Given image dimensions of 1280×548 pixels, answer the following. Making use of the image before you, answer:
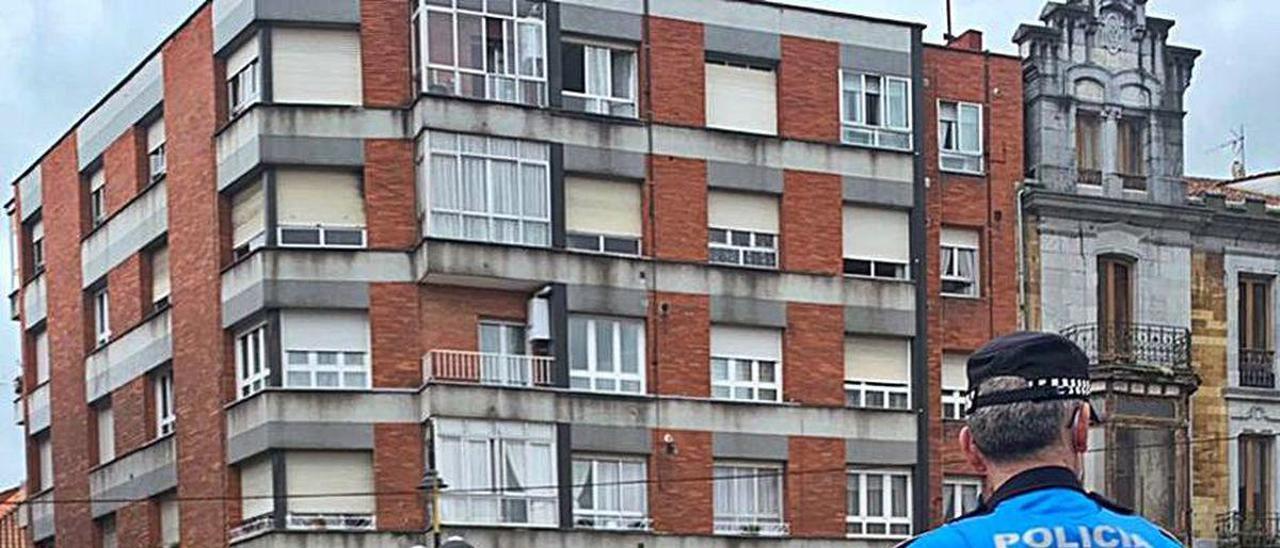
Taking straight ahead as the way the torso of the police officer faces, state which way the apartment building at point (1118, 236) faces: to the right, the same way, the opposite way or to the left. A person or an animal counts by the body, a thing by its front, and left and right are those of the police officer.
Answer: the opposite way

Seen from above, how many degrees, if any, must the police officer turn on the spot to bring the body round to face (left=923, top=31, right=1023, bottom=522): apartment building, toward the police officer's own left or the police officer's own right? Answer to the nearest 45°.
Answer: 0° — they already face it

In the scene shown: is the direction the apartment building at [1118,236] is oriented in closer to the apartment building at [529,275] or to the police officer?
the police officer

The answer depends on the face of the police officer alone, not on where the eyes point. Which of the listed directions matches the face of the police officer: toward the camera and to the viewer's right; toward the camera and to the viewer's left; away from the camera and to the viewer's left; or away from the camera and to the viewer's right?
away from the camera and to the viewer's right

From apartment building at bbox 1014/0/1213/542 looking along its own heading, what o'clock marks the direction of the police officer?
The police officer is roughly at 12 o'clock from the apartment building.

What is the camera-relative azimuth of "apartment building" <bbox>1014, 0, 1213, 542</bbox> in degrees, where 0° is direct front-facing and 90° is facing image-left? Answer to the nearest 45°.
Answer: approximately 0°

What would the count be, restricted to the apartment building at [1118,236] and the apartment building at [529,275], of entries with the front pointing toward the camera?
2

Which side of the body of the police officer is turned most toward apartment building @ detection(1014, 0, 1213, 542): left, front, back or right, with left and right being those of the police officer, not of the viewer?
front

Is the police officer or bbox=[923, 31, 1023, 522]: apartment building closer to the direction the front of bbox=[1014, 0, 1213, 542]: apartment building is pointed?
the police officer

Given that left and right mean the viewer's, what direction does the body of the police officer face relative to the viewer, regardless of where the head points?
facing away from the viewer

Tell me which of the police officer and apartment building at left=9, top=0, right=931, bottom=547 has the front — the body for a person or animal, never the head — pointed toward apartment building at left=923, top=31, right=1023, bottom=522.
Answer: the police officer

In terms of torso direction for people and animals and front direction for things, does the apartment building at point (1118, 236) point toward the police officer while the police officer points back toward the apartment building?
yes

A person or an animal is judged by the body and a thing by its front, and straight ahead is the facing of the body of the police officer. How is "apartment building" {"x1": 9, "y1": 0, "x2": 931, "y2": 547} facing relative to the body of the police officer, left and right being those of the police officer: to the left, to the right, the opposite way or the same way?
the opposite way

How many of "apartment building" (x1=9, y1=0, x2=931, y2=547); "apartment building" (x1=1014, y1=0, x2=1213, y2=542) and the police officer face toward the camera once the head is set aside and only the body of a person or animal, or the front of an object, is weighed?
2
